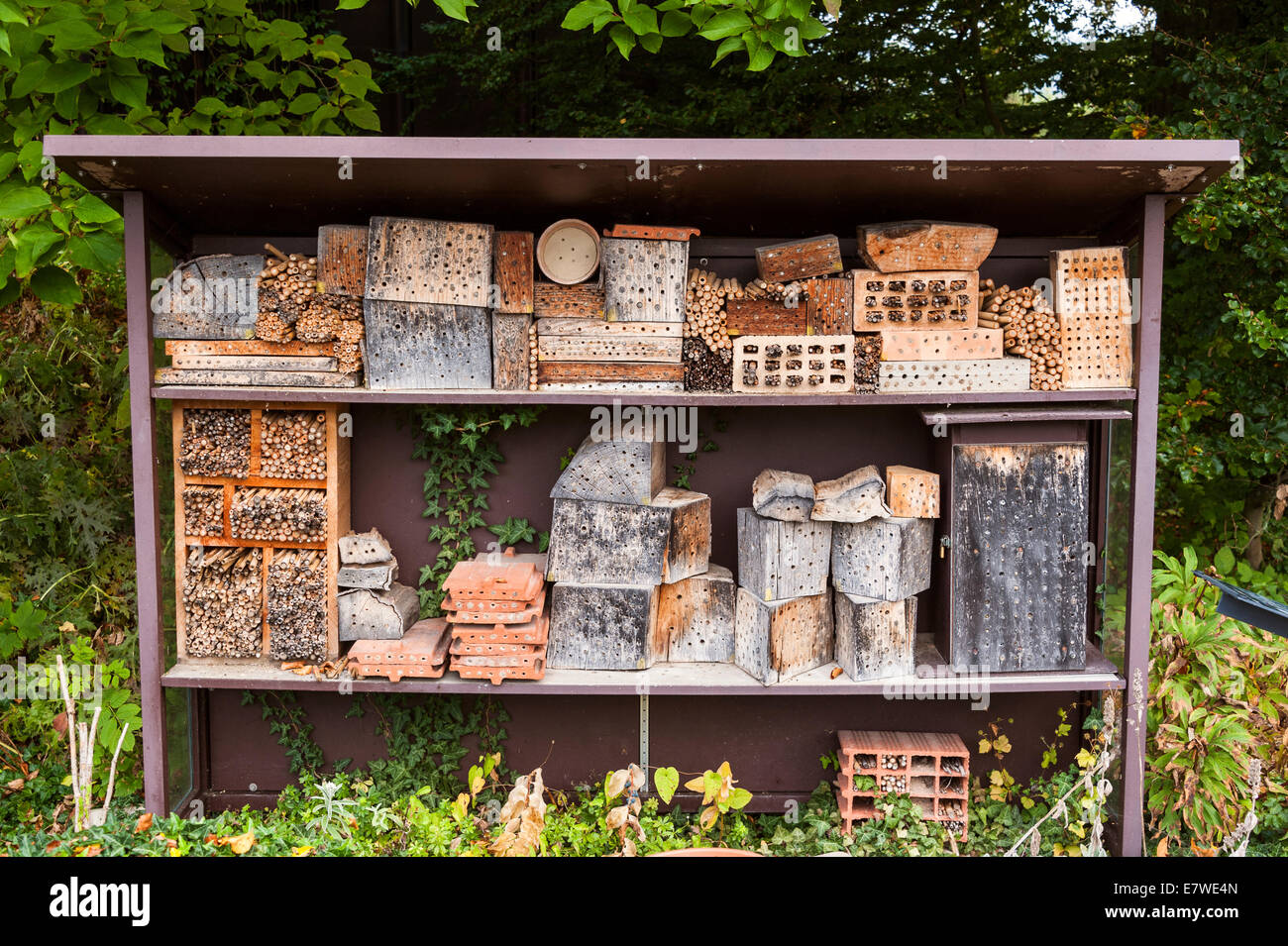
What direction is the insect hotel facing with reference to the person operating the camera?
facing the viewer
